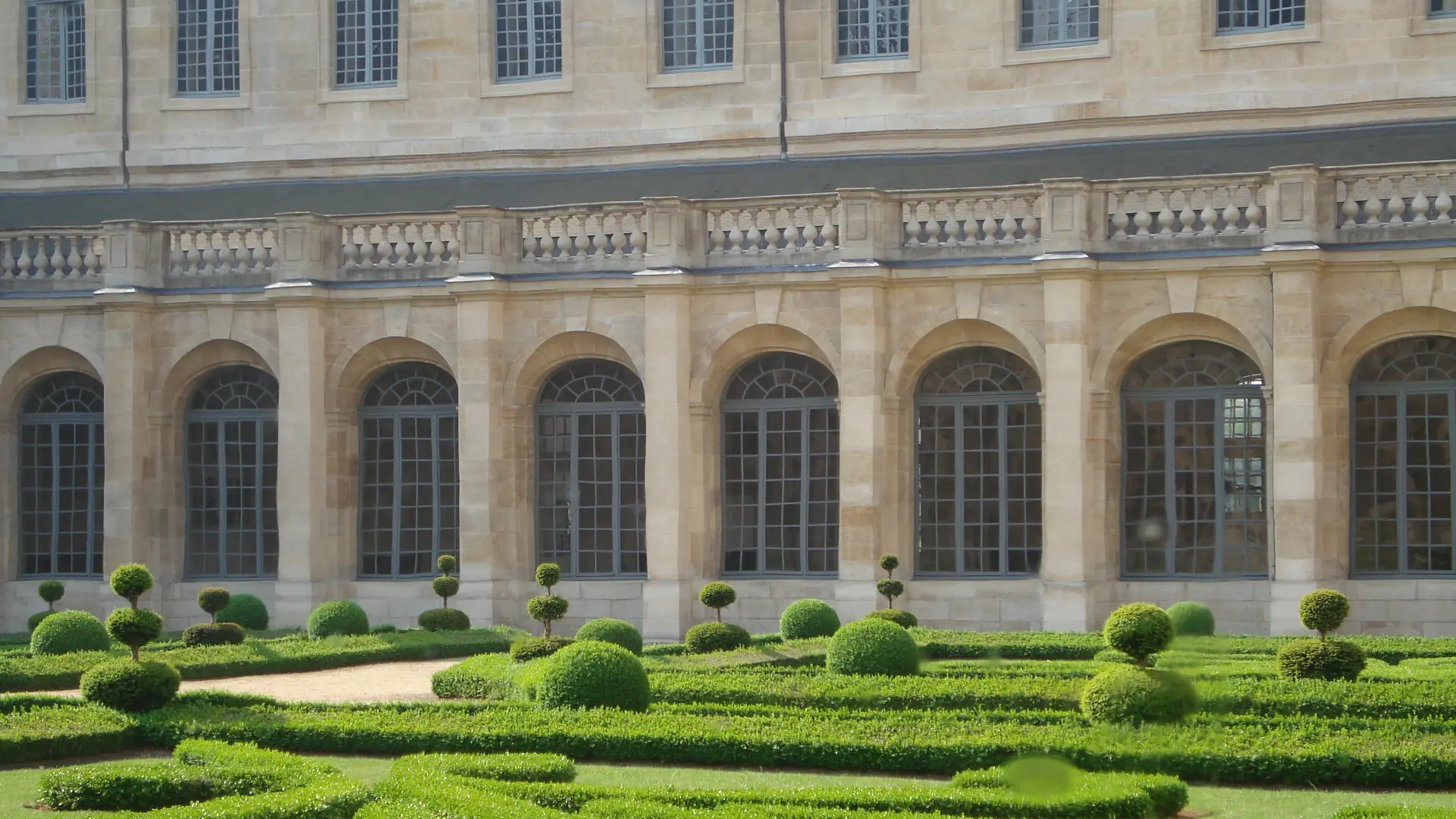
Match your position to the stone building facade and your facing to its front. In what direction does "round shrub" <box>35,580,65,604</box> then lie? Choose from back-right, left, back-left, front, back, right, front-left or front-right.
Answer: right

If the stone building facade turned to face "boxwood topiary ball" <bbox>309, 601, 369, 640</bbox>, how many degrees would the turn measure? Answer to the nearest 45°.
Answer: approximately 45° to its right

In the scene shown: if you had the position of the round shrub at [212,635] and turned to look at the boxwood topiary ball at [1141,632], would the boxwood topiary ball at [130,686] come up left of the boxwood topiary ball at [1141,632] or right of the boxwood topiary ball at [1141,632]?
right

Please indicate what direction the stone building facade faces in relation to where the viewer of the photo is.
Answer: facing the viewer

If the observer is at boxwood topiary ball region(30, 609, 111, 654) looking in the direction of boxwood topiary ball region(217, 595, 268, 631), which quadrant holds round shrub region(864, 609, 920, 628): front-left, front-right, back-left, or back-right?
front-right

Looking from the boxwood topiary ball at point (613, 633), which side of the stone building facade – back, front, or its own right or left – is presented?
front

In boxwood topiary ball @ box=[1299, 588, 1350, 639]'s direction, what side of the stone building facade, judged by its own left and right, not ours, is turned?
front

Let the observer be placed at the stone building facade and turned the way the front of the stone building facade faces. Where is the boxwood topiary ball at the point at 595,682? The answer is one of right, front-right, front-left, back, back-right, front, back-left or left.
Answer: front

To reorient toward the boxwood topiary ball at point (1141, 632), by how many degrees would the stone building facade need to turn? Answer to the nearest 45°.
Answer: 0° — it already faces it

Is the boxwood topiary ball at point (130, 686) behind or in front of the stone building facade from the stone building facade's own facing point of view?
in front

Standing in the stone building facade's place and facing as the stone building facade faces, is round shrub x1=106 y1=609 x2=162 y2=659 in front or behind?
in front

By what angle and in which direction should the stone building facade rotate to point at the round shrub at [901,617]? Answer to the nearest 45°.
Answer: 0° — it already faces it

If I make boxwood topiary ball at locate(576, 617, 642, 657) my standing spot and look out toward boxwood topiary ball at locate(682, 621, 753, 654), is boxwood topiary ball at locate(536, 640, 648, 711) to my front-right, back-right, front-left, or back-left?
back-right
